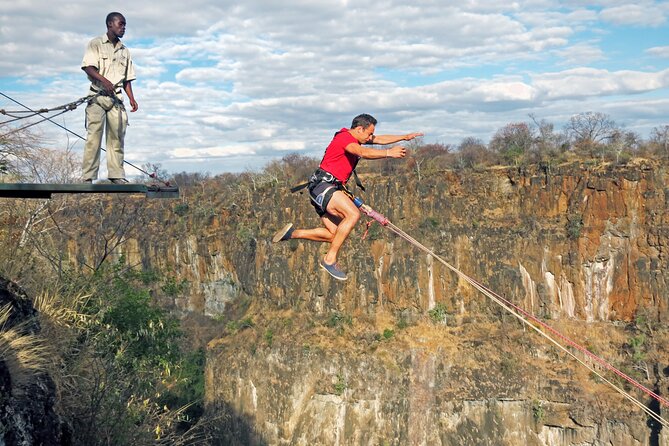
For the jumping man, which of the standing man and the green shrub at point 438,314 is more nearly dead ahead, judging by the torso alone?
the green shrub

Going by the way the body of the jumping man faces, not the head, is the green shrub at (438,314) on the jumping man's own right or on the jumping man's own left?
on the jumping man's own left

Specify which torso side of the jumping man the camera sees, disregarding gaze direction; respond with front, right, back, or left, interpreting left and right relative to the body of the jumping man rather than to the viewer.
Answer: right

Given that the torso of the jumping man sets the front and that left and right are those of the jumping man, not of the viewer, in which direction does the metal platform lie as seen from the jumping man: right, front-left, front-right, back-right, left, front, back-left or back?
back

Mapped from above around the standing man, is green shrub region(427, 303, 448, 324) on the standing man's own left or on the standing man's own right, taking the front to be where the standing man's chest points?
on the standing man's own left

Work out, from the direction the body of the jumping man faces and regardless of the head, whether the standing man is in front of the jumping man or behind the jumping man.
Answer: behind

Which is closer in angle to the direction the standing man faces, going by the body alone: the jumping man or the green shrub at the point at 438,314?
the jumping man

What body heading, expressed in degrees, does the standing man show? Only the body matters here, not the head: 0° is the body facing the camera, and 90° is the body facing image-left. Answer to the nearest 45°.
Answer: approximately 315°
